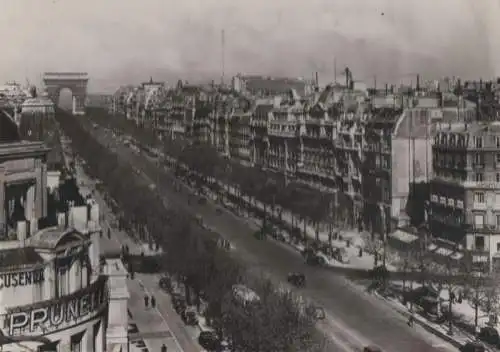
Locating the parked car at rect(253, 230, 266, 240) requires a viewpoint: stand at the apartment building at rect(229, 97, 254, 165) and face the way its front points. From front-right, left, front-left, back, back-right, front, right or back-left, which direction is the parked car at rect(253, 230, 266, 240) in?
front-left

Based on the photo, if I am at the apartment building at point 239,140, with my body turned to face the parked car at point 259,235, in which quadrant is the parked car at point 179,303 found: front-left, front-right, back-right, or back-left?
front-right

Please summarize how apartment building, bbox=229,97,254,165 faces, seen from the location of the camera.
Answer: facing the viewer and to the left of the viewer

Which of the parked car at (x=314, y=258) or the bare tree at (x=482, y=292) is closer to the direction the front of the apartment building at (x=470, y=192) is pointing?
the parked car

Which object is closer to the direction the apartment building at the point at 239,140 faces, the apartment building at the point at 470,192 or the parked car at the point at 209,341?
the parked car

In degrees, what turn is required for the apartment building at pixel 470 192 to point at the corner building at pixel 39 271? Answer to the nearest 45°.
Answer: approximately 45° to its left

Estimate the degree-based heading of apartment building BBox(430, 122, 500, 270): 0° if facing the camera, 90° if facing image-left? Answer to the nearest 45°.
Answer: approximately 45°

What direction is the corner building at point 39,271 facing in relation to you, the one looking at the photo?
facing the viewer and to the right of the viewer

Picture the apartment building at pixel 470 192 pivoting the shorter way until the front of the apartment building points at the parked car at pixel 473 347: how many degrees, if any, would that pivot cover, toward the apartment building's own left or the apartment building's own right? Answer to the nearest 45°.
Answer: approximately 45° to the apartment building's own left

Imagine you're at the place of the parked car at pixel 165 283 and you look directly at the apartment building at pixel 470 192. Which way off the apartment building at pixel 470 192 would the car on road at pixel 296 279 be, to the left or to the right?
right
